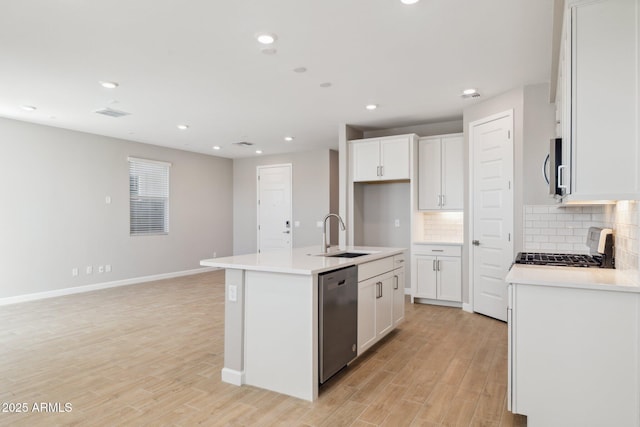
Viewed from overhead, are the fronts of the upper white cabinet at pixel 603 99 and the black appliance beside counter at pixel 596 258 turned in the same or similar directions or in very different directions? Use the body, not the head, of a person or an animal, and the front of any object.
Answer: same or similar directions

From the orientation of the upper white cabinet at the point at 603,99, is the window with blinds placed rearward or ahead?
ahead

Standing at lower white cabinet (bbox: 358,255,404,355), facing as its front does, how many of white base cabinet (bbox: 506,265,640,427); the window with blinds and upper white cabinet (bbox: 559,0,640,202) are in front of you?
2

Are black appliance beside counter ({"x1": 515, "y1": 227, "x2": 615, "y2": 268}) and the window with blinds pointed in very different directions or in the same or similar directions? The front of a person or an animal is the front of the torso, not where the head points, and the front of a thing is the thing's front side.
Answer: very different directions

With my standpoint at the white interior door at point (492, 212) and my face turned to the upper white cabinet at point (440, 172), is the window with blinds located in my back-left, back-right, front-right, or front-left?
front-left

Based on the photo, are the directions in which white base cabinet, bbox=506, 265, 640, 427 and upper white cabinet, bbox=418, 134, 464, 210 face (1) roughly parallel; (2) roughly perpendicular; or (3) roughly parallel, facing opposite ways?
roughly perpendicular

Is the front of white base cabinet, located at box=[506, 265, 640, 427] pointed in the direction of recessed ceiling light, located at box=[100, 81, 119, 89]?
yes

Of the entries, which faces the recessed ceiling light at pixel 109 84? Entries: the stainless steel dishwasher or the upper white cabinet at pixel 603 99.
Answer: the upper white cabinet

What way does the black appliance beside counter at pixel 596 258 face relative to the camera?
to the viewer's left

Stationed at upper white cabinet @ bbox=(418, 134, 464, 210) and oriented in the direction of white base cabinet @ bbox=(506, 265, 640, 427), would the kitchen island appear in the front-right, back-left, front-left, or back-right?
front-right

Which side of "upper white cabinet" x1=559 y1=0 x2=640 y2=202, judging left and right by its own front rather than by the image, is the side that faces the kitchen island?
front

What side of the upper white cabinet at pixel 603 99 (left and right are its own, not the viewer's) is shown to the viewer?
left

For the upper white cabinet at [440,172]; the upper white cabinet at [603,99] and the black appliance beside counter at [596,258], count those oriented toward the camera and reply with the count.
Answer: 1

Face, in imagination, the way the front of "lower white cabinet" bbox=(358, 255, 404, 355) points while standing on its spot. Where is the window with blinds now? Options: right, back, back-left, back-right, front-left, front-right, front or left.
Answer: back

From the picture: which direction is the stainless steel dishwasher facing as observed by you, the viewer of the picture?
facing the viewer and to the right of the viewer

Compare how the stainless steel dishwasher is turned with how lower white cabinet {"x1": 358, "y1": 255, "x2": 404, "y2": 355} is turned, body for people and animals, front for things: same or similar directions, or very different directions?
same or similar directions

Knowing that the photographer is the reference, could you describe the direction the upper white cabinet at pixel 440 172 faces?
facing the viewer

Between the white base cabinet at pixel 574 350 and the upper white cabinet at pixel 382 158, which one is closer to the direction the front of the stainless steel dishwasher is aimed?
the white base cabinet

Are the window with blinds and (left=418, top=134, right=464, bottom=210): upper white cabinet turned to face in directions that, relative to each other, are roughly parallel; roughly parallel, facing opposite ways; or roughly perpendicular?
roughly perpendicular

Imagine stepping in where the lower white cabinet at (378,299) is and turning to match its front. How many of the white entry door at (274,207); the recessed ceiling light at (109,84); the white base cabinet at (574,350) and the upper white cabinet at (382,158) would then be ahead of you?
1

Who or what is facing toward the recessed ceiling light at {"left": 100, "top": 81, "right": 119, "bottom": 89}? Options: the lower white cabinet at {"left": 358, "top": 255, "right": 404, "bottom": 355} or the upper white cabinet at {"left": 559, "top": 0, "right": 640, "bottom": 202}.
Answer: the upper white cabinet

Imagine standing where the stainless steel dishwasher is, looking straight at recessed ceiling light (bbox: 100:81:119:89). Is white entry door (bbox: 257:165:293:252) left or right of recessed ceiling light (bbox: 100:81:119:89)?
right

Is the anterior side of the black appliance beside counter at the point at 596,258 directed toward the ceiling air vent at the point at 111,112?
yes
